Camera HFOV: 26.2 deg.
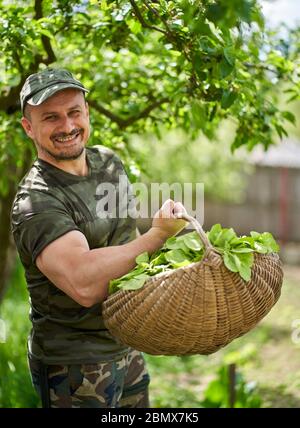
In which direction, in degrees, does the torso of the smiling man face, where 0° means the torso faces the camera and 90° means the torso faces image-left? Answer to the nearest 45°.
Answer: approximately 315°

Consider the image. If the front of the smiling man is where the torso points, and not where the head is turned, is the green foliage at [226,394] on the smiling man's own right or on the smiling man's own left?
on the smiling man's own left
